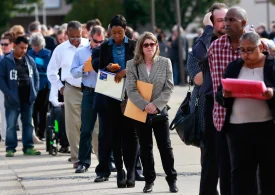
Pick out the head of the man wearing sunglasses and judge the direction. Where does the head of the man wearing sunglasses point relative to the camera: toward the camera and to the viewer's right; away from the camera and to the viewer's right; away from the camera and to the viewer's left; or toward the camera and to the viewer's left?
toward the camera and to the viewer's right

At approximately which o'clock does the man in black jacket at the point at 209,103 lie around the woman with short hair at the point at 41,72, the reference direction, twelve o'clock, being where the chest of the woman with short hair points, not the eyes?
The man in black jacket is roughly at 10 o'clock from the woman with short hair.

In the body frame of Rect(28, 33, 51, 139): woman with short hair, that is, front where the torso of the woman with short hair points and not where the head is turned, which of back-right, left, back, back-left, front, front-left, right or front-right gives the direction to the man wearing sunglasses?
front-left

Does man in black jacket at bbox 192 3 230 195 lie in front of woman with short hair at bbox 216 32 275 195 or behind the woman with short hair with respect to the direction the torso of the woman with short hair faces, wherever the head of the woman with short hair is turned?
behind

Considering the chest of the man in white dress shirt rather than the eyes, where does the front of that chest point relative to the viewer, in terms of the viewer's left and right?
facing the viewer and to the right of the viewer

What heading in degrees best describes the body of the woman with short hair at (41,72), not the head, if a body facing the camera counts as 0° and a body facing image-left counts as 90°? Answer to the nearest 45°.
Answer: approximately 45°
